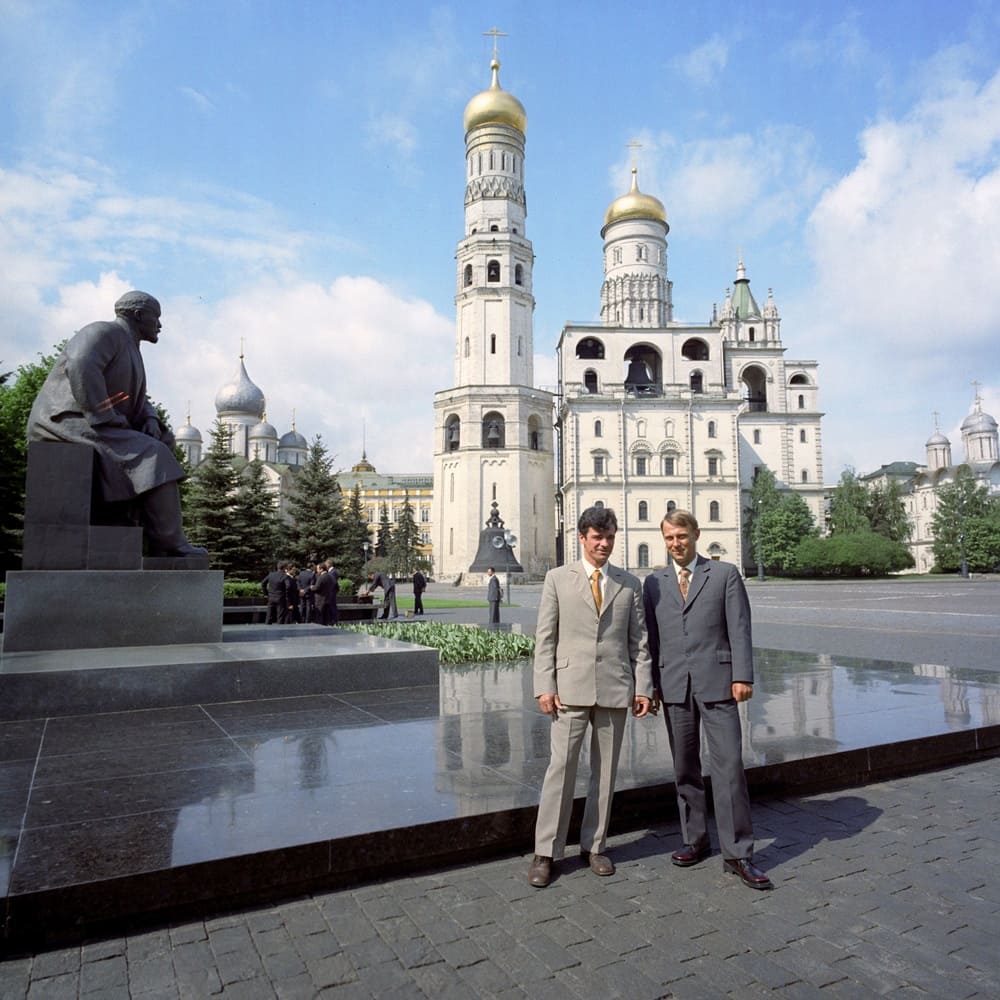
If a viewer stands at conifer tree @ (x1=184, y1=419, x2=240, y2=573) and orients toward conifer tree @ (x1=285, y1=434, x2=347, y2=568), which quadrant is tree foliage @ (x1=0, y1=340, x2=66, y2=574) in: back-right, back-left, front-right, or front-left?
back-left

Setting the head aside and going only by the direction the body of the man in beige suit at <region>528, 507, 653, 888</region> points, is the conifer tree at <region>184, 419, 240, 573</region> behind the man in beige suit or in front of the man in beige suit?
behind

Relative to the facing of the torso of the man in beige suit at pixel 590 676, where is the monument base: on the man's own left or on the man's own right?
on the man's own right

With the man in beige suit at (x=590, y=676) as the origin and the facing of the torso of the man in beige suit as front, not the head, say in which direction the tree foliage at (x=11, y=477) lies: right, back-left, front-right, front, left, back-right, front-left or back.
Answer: back-right

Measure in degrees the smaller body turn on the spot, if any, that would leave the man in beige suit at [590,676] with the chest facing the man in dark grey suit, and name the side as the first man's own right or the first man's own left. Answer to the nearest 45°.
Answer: approximately 90° to the first man's own left

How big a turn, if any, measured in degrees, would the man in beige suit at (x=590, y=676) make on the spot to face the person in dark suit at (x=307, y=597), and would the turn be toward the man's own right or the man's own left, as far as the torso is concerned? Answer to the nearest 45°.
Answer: approximately 135° to the man's own right

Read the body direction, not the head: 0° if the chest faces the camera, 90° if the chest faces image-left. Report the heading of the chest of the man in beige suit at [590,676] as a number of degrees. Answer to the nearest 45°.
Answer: approximately 0°

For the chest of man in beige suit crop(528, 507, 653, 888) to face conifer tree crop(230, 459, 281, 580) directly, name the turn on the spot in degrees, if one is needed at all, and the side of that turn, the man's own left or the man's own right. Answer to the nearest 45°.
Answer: approximately 135° to the man's own right

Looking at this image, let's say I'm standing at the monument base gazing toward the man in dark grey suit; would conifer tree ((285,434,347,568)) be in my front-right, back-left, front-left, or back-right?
back-left

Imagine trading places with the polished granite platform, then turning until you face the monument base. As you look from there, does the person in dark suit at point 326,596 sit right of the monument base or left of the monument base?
right
